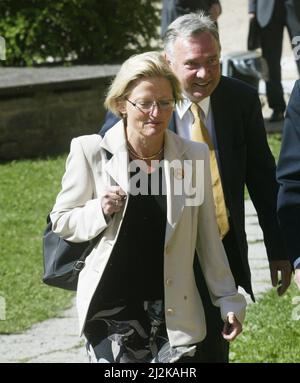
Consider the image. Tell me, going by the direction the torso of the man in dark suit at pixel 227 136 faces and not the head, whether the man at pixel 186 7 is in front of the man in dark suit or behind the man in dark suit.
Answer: behind

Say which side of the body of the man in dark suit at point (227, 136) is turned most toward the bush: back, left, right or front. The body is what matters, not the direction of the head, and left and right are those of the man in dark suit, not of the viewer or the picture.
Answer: back

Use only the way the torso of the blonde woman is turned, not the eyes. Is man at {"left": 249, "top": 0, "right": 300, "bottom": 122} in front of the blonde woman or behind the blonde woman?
behind

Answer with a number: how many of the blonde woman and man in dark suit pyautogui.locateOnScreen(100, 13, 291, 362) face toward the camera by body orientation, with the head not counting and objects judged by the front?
2

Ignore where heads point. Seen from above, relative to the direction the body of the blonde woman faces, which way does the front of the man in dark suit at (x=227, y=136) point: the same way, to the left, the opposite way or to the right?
the same way

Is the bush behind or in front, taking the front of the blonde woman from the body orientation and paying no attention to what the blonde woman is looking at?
behind

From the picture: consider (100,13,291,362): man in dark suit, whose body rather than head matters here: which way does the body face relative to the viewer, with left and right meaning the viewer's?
facing the viewer

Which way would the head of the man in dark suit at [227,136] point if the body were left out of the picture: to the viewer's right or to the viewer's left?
to the viewer's right

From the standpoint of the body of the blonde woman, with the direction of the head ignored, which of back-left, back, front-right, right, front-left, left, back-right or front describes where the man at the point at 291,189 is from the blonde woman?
left

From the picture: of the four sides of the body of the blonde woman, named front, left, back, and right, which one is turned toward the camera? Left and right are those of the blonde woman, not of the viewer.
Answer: front
